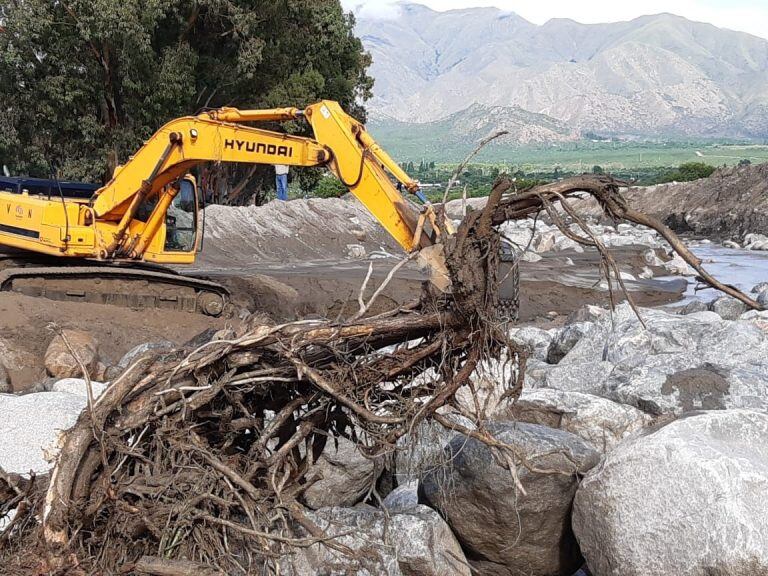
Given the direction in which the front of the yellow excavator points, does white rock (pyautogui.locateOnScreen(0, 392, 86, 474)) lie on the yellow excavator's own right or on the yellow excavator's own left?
on the yellow excavator's own right

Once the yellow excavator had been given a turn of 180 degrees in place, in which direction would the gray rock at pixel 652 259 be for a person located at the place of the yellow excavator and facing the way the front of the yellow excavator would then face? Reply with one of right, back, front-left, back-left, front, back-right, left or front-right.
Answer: back-right

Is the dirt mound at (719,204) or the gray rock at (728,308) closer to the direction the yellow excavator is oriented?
the gray rock

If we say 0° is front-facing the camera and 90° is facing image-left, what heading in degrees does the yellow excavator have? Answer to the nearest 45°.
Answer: approximately 270°

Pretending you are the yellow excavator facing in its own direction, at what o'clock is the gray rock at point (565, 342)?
The gray rock is roughly at 1 o'clock from the yellow excavator.

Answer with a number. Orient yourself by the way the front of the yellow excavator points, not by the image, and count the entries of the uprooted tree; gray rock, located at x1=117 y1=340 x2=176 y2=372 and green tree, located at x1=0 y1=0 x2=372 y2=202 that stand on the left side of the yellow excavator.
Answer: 1

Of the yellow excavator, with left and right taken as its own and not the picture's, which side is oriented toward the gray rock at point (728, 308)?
front

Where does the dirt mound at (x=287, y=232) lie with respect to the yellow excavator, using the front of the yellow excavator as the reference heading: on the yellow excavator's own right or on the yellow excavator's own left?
on the yellow excavator's own left

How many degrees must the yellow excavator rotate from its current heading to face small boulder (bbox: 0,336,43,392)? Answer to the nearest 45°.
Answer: approximately 135° to its right

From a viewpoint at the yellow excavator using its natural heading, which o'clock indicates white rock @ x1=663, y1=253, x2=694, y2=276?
The white rock is roughly at 11 o'clock from the yellow excavator.

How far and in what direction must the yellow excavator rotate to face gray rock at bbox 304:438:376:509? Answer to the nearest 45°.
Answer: approximately 90° to its right

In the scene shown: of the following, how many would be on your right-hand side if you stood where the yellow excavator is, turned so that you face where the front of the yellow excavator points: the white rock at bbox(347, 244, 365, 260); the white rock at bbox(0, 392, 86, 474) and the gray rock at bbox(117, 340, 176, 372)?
2

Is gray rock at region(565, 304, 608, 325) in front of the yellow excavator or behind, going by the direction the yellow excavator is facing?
in front

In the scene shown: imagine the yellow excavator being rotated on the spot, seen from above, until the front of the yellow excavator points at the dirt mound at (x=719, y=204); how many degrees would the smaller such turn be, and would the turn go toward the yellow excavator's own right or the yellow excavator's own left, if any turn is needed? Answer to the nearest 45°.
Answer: approximately 45° to the yellow excavator's own left

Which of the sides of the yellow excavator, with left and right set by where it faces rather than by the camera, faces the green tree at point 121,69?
left
